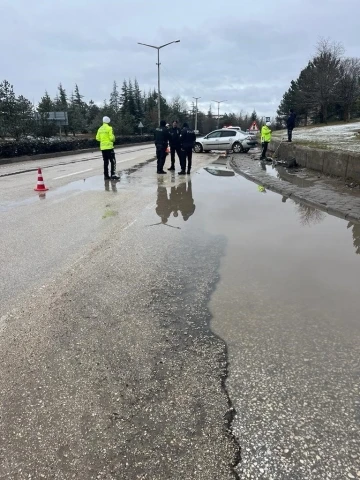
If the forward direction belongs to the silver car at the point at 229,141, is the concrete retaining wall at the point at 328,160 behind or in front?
behind

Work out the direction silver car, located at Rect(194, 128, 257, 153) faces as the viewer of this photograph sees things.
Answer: facing away from the viewer and to the left of the viewer

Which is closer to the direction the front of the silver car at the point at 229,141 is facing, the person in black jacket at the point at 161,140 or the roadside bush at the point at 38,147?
the roadside bush

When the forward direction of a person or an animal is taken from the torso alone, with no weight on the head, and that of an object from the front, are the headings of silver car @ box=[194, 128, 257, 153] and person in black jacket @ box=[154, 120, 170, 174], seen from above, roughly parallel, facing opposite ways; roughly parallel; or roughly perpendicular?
roughly perpendicular

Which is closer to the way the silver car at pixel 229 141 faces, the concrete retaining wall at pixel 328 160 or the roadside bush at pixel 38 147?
the roadside bush

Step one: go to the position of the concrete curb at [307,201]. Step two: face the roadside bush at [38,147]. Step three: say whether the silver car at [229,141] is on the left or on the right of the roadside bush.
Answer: right

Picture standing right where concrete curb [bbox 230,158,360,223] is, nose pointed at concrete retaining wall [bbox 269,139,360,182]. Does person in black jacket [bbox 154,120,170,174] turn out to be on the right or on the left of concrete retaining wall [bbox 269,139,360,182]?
left
